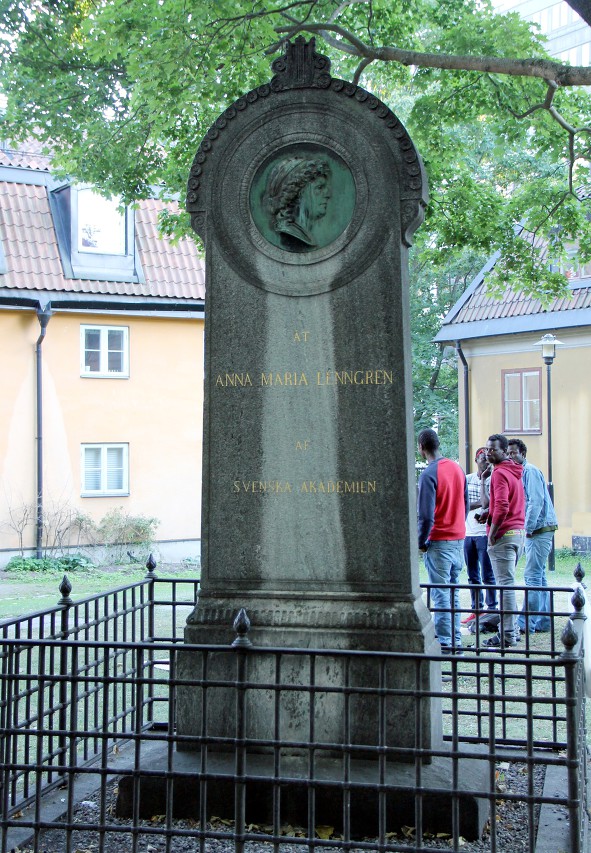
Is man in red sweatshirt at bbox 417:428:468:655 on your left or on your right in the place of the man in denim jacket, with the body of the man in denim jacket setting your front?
on your left

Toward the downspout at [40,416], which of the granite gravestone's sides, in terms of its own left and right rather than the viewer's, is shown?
back

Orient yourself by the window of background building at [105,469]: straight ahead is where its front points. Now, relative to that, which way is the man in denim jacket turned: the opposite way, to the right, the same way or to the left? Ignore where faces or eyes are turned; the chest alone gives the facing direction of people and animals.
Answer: to the right

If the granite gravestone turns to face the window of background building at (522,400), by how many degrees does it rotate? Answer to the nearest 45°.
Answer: approximately 180°

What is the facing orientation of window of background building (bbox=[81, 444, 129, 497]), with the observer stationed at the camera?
facing the viewer

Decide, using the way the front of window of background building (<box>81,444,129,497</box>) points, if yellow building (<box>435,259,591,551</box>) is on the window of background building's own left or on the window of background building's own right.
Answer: on the window of background building's own left

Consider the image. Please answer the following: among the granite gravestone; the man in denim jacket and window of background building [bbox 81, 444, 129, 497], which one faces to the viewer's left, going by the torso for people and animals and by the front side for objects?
the man in denim jacket

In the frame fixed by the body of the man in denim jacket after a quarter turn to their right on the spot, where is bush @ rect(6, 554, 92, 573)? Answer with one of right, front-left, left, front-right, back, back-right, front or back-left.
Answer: front-left

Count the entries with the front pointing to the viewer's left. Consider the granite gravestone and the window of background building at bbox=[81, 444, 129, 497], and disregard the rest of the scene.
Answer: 0

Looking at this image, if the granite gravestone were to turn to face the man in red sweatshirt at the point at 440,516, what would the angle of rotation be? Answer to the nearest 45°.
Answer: approximately 180°

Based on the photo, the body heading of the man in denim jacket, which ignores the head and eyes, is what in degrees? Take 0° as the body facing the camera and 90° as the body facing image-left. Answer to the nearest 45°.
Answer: approximately 90°

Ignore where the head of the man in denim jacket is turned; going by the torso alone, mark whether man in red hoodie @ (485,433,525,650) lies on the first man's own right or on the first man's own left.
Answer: on the first man's own left

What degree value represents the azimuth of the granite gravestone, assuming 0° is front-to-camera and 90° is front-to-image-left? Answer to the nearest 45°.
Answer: approximately 0°

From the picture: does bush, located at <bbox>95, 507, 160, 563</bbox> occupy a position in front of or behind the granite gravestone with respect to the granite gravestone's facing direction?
behind

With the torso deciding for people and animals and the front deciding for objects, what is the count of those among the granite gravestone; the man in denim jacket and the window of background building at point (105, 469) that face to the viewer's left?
1
